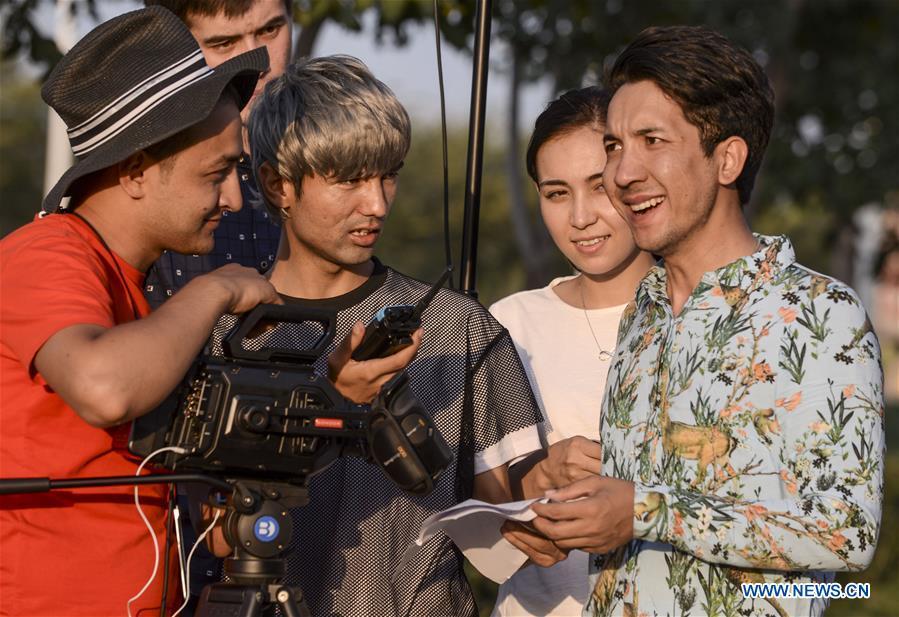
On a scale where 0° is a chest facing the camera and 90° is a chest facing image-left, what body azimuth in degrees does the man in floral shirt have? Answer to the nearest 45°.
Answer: approximately 45°

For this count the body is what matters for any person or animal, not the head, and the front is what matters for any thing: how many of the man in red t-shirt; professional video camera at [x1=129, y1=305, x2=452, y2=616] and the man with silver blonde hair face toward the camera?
1

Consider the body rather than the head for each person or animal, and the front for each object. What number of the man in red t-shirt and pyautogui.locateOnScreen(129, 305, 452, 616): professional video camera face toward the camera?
0

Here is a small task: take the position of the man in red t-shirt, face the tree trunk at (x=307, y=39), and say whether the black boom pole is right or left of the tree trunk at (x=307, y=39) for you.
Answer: right

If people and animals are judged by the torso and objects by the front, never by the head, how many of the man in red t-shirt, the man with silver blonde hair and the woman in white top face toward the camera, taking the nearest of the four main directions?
2

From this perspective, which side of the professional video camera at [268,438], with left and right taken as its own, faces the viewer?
right

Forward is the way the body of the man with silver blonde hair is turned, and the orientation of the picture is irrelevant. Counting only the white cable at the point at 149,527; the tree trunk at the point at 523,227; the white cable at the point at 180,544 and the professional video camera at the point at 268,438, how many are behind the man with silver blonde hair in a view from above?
1

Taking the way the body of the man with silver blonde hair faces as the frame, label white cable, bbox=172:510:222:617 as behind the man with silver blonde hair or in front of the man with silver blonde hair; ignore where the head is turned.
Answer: in front

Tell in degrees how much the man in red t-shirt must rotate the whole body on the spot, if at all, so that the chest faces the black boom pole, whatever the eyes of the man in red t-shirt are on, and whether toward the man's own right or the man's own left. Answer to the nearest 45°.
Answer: approximately 45° to the man's own left

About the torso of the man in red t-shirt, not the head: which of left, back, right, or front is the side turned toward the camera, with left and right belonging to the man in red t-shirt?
right

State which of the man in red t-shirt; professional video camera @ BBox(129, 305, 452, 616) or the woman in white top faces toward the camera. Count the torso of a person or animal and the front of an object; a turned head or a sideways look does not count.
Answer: the woman in white top

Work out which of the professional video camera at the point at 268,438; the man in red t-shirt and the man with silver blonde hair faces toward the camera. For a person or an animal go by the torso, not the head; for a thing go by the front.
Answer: the man with silver blonde hair

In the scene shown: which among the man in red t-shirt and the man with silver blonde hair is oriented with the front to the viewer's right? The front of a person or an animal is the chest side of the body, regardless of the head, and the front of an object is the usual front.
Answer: the man in red t-shirt

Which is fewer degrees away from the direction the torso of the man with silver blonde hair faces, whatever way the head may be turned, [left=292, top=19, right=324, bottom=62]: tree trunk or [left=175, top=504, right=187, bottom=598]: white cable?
the white cable

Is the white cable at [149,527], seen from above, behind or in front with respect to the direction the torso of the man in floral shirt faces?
in front

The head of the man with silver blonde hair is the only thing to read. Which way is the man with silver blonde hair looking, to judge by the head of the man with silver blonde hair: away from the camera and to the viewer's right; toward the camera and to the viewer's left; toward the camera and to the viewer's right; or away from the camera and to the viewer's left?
toward the camera and to the viewer's right

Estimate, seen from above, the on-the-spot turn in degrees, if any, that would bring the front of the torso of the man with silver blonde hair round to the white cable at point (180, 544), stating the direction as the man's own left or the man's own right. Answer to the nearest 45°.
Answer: approximately 45° to the man's own right
